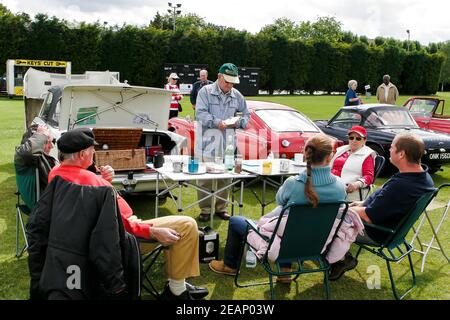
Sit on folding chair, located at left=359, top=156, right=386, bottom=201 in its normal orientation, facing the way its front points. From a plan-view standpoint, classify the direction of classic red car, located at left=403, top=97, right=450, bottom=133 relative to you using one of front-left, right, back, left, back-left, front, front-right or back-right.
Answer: back-right

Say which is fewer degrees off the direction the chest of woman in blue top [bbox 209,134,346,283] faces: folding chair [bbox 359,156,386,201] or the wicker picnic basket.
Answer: the wicker picnic basket

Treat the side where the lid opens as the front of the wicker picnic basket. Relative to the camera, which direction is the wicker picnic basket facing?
toward the camera

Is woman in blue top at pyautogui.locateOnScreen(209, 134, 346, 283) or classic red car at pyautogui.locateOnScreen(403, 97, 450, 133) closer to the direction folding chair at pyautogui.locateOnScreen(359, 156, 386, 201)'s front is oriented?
the woman in blue top

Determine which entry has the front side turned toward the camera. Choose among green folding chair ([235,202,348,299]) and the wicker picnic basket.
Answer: the wicker picnic basket

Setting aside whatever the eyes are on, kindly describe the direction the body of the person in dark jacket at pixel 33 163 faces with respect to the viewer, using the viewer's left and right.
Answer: facing to the right of the viewer

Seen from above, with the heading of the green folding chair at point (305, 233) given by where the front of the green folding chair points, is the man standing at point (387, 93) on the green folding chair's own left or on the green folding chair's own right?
on the green folding chair's own right

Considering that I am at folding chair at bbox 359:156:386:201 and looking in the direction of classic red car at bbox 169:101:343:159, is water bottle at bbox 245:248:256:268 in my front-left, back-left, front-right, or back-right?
back-left

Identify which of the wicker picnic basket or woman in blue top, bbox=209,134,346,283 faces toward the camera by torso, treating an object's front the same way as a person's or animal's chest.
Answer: the wicker picnic basket

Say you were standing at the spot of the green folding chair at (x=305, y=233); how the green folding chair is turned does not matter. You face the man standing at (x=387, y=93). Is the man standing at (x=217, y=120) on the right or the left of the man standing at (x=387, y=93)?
left

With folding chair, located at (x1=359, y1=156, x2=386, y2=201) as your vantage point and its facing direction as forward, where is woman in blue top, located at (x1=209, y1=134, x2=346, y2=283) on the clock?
The woman in blue top is roughly at 11 o'clock from the folding chair.

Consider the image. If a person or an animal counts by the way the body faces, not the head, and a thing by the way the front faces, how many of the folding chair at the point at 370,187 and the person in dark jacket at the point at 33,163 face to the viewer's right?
1

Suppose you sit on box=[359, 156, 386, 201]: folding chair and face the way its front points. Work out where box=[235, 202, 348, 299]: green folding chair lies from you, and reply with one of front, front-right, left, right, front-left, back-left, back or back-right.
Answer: front-left

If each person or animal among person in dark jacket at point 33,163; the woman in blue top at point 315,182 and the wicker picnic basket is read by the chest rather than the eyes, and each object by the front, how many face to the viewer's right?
1

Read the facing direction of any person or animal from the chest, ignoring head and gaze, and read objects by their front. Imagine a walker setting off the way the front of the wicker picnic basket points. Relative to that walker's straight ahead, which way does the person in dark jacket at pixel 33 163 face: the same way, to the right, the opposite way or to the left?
to the left

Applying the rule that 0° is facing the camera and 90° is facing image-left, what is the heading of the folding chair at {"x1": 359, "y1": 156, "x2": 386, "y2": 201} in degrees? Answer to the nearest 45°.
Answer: approximately 45°

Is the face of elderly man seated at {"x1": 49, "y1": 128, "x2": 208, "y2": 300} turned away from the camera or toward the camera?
away from the camera

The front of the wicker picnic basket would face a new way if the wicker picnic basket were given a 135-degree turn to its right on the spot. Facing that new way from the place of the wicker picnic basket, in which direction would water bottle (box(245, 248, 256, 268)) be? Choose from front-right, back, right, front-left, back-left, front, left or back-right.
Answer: back

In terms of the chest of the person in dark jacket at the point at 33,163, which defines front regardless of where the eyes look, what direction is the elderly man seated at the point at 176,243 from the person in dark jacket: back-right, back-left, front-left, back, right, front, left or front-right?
front-right

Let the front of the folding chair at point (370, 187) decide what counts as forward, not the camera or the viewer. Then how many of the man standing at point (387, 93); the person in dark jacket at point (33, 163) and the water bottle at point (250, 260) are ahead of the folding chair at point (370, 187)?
2

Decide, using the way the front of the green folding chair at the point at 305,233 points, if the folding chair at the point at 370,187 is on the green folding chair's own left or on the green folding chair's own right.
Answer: on the green folding chair's own right

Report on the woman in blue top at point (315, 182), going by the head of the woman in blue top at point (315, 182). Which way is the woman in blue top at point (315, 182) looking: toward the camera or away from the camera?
away from the camera
